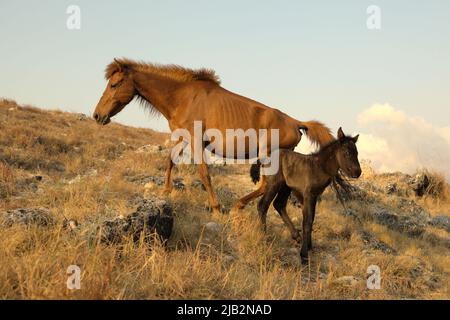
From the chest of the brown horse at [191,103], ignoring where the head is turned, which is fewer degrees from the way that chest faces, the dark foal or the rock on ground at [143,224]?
the rock on ground

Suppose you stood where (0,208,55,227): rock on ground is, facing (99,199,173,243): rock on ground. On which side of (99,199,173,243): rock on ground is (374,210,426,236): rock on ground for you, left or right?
left

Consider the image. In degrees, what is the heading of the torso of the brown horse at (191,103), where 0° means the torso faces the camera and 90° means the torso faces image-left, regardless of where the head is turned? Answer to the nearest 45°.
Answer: approximately 90°

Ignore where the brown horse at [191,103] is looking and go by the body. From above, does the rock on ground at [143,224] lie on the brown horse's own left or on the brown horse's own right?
on the brown horse's own left

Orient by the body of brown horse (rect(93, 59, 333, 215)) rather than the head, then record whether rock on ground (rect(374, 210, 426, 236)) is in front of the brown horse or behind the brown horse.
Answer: behind

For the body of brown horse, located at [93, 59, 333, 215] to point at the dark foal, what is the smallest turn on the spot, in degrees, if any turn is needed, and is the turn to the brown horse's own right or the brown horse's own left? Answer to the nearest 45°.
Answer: approximately 135° to the brown horse's own left

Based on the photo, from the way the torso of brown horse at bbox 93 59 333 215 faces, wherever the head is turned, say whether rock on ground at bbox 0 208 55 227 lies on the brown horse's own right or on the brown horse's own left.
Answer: on the brown horse's own left
